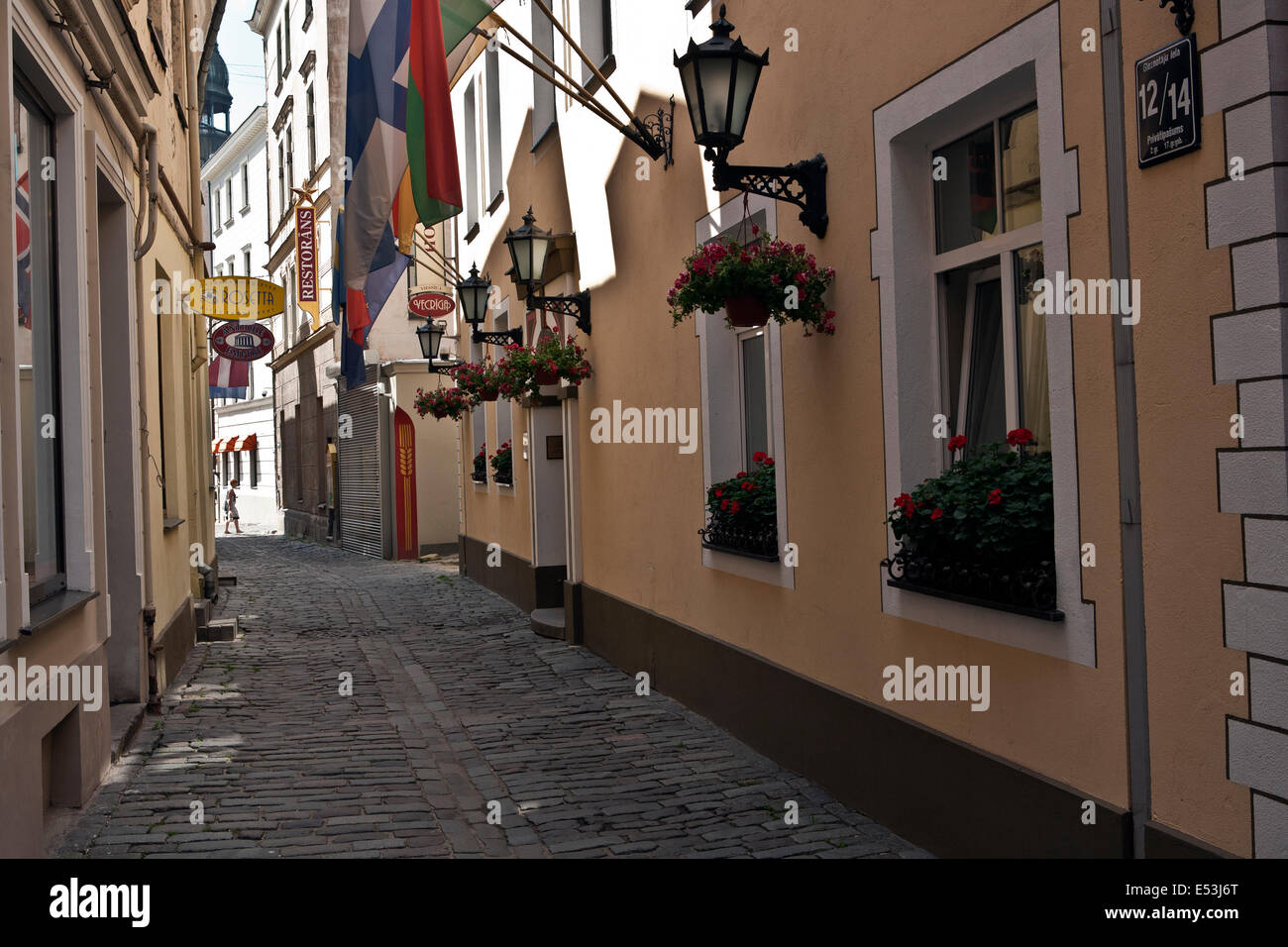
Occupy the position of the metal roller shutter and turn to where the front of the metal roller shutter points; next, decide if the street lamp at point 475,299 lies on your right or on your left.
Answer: on your left

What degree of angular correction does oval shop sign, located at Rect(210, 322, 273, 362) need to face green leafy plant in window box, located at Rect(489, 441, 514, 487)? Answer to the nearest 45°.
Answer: approximately 45° to its left

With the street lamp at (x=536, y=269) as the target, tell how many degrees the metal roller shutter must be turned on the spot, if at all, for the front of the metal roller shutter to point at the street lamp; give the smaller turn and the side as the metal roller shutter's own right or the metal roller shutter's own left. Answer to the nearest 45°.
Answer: approximately 45° to the metal roller shutter's own left

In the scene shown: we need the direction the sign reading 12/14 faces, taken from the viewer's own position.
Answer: facing the viewer and to the left of the viewer

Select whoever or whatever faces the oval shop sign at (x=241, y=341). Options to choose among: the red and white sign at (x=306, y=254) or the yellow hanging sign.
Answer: the red and white sign

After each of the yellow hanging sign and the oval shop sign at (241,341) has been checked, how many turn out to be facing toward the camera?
2

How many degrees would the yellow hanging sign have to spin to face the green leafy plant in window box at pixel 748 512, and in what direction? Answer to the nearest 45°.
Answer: approximately 45° to its left

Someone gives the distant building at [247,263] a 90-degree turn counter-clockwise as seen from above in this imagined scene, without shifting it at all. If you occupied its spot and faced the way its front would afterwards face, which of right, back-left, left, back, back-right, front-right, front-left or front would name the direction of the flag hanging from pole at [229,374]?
front-right

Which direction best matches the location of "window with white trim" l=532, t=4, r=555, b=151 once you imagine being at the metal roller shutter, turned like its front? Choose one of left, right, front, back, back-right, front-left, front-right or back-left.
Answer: front-left

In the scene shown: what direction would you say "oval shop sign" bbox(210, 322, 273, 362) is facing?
toward the camera

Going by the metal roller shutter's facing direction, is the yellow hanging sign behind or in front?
in front

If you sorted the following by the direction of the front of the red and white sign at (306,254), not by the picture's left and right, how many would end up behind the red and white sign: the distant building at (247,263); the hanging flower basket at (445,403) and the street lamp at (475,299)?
1
